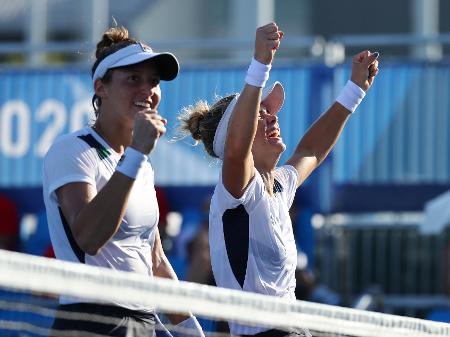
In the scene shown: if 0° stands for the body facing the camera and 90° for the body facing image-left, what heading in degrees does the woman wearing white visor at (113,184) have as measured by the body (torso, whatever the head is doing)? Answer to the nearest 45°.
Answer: approximately 315°
